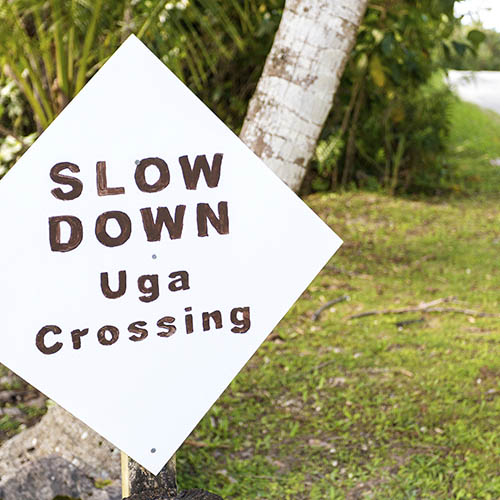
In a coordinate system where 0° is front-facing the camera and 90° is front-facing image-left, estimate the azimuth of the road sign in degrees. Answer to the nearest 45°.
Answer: approximately 0°

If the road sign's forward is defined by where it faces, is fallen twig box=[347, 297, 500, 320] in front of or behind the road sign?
behind

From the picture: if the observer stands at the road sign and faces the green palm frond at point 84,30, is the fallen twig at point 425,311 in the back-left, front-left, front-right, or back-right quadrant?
front-right

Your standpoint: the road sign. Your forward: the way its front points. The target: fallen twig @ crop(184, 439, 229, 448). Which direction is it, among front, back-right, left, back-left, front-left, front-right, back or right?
back

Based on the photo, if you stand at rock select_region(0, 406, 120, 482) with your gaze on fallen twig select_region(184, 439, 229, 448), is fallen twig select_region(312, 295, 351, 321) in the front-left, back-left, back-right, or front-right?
front-left

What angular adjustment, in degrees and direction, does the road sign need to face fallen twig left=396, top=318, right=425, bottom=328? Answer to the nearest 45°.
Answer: approximately 135° to its left

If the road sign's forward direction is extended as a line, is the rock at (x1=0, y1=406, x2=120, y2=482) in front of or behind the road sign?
behind

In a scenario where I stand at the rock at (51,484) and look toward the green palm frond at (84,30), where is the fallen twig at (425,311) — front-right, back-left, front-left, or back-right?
front-right
